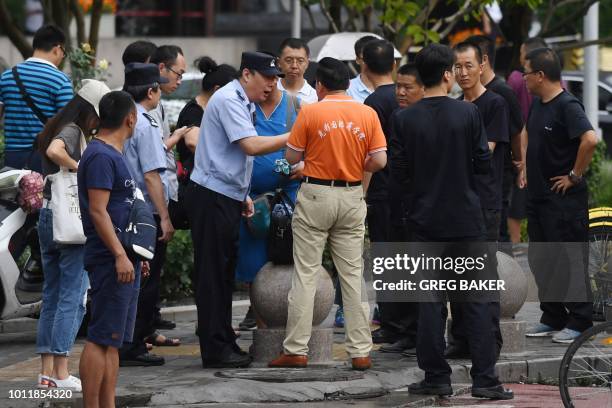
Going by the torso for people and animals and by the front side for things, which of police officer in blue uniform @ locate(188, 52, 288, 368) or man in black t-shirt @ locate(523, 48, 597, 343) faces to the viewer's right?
the police officer in blue uniform

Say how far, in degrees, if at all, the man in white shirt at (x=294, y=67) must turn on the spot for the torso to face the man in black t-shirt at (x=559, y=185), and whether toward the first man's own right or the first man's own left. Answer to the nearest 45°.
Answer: approximately 90° to the first man's own left

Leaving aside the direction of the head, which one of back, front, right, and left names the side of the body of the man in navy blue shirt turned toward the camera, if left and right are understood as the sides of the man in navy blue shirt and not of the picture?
right

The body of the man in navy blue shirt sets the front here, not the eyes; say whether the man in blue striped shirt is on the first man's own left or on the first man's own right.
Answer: on the first man's own left

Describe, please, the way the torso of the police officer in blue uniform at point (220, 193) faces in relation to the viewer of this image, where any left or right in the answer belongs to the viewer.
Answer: facing to the right of the viewer

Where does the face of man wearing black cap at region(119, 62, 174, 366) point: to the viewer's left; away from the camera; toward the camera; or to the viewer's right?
to the viewer's right

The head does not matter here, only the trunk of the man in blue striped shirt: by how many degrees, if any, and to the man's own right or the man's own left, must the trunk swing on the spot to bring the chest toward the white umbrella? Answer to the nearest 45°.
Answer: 0° — they already face it

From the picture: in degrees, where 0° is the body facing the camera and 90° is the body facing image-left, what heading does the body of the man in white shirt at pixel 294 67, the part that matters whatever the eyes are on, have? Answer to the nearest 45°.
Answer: approximately 0°

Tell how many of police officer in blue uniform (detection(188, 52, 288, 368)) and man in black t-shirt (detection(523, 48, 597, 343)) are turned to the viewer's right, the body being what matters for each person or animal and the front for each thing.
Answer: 1

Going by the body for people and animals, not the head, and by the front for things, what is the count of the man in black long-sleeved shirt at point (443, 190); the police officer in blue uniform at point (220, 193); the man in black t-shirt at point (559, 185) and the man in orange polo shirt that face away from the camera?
2

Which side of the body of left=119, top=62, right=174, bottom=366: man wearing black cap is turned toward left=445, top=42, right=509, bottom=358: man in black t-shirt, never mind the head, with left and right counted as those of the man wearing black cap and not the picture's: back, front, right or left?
front

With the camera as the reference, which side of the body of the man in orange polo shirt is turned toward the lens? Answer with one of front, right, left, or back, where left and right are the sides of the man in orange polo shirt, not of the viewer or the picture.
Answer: back
